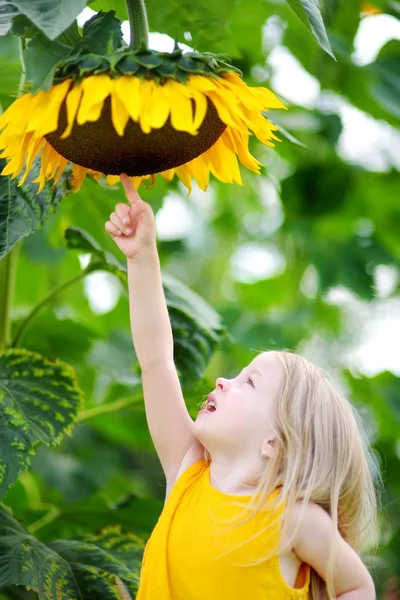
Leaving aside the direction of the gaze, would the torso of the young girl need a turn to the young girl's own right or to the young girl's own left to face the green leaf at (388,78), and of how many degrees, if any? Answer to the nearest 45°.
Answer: approximately 135° to the young girl's own right

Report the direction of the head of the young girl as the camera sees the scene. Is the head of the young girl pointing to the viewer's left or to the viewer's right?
to the viewer's left

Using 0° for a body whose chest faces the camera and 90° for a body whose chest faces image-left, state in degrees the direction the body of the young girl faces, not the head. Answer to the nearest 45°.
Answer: approximately 45°
